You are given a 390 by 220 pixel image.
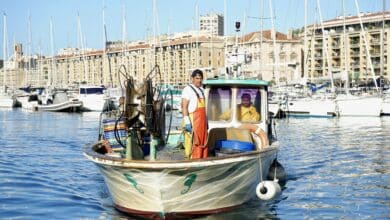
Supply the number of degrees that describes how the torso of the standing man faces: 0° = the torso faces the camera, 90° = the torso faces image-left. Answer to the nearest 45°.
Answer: approximately 315°

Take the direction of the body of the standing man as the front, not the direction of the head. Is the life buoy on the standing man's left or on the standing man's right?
on the standing man's left

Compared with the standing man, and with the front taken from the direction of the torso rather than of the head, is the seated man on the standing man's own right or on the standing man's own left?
on the standing man's own left
